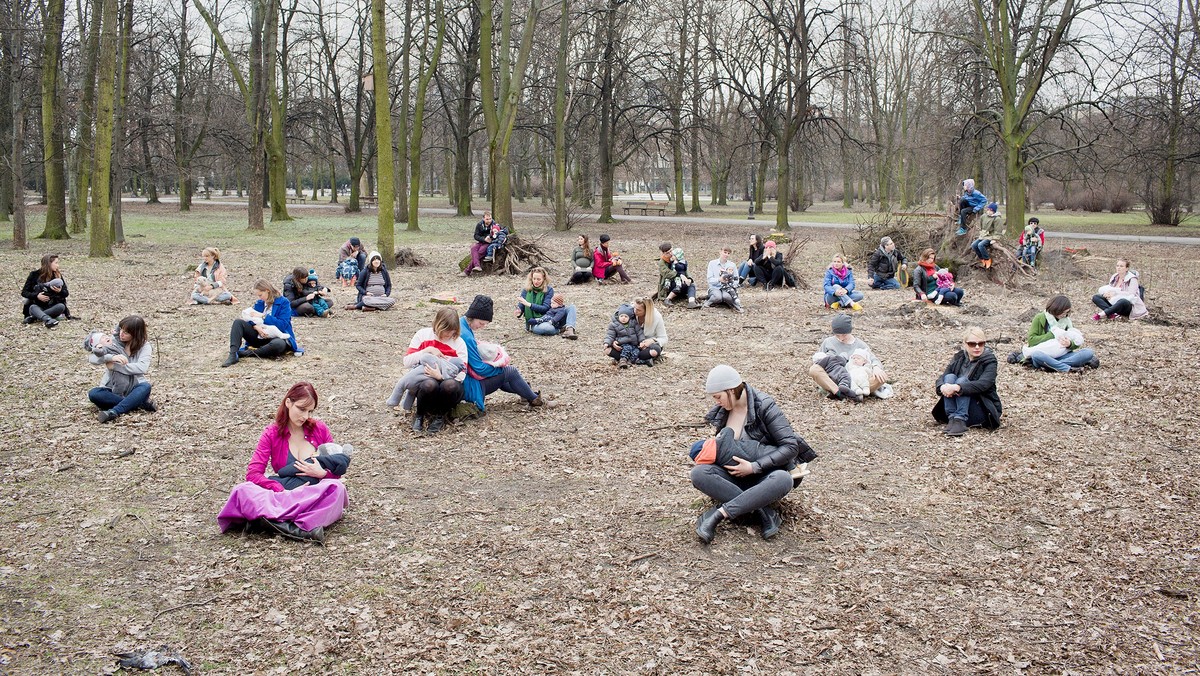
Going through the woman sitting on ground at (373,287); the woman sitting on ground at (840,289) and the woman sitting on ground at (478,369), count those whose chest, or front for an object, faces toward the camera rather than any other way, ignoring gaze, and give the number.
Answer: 2

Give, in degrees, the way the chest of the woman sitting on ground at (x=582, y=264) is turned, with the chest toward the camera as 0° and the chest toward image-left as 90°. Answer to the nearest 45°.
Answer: approximately 45°

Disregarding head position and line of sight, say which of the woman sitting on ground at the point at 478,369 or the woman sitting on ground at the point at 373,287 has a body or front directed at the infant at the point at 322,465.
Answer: the woman sitting on ground at the point at 373,287

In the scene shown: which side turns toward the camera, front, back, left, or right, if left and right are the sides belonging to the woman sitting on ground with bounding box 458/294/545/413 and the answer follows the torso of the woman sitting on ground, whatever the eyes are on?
right

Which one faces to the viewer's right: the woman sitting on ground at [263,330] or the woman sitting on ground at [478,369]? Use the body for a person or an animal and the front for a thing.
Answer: the woman sitting on ground at [478,369]

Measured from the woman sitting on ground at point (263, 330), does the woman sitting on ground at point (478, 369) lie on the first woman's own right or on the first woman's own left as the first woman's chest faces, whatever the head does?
on the first woman's own left

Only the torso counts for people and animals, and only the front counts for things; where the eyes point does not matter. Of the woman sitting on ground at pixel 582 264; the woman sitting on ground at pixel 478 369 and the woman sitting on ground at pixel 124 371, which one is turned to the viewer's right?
the woman sitting on ground at pixel 478 369
